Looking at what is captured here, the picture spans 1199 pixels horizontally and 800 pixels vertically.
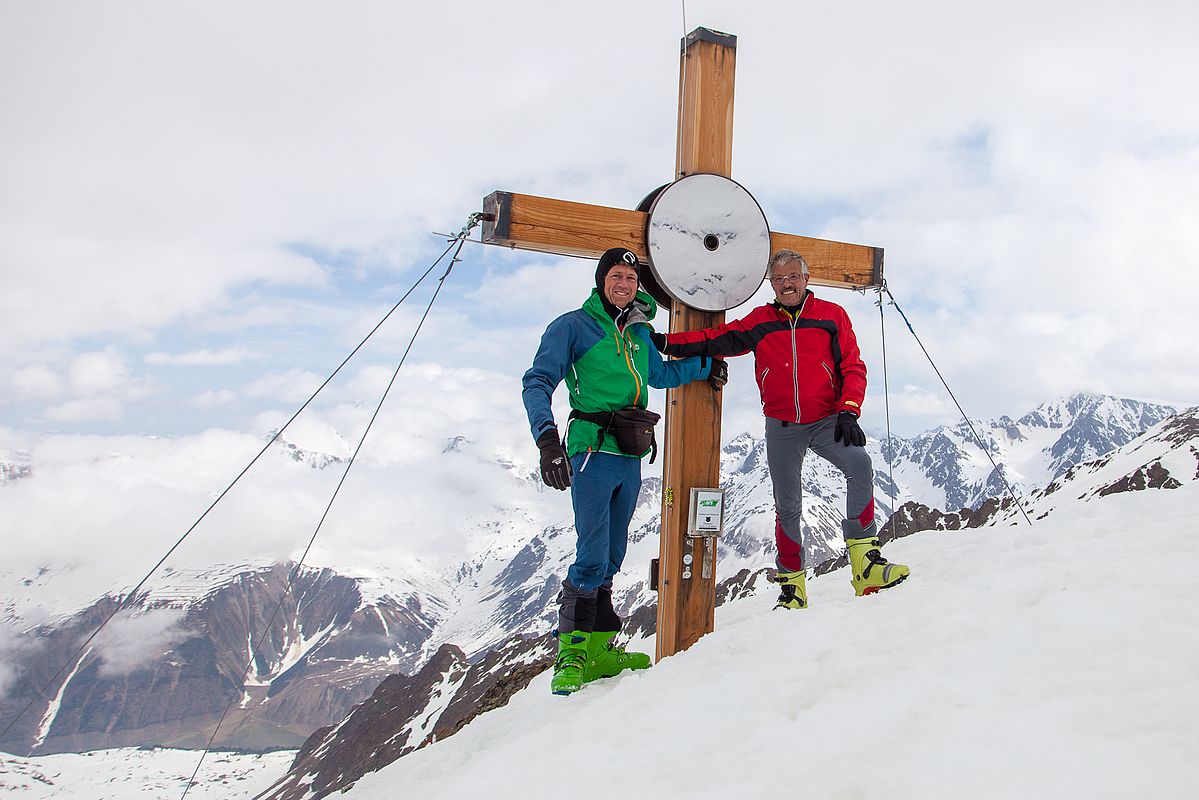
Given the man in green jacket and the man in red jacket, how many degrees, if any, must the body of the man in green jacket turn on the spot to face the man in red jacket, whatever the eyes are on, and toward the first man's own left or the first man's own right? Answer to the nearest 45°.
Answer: approximately 45° to the first man's own left

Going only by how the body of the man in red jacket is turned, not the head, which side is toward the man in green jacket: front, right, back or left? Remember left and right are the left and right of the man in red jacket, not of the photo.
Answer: right

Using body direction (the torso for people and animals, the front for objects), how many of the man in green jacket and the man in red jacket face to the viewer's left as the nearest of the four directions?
0

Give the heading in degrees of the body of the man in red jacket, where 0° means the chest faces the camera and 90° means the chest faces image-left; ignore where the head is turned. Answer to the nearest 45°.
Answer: approximately 0°

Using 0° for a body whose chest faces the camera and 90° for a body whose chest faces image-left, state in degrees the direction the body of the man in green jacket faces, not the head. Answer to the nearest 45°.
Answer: approximately 315°
